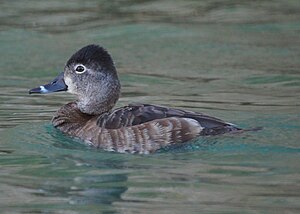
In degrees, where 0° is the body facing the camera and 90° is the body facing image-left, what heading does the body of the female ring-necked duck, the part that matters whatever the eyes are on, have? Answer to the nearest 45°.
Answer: approximately 90°
